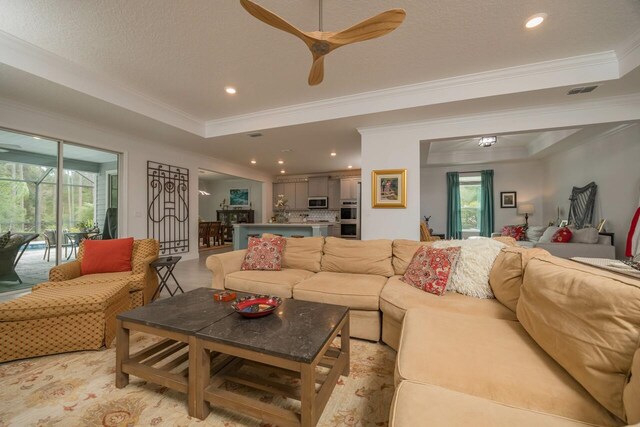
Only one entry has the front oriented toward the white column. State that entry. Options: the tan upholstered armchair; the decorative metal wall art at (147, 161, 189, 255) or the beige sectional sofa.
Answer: the decorative metal wall art

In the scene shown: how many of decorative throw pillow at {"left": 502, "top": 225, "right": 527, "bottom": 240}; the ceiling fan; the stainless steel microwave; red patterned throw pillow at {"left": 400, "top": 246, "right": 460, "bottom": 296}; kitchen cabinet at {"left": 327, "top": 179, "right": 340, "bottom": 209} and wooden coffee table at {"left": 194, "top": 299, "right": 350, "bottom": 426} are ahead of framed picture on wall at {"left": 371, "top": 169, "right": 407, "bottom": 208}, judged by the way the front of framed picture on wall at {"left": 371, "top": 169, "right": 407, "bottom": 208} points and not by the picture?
3

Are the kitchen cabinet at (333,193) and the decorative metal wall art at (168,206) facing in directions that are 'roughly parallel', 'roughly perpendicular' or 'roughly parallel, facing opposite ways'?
roughly perpendicular

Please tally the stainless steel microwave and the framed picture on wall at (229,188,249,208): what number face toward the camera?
2

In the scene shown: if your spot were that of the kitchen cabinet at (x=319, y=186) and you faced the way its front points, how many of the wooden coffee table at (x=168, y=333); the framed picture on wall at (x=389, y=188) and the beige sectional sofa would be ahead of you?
3

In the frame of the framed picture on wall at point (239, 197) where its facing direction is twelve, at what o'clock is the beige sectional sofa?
The beige sectional sofa is roughly at 12 o'clock from the framed picture on wall.

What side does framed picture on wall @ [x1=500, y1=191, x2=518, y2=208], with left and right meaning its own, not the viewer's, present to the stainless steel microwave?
right

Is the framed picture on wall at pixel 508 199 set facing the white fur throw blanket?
yes

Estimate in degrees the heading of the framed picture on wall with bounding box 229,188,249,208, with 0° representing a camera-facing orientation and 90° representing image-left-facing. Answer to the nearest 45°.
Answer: approximately 0°
